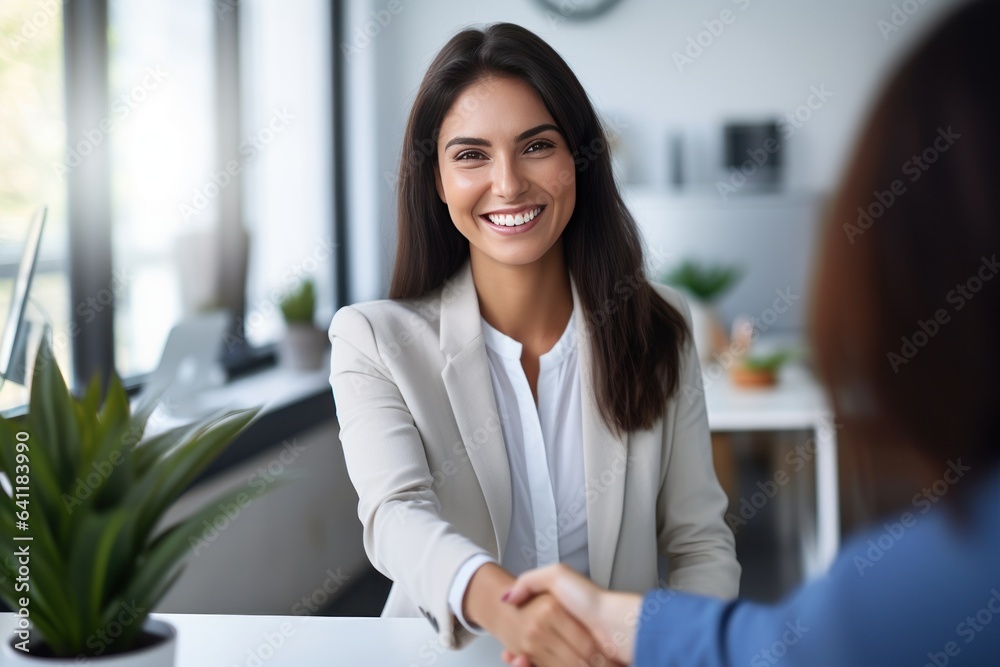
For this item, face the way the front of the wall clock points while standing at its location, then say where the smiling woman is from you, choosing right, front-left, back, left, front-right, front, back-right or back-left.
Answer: front

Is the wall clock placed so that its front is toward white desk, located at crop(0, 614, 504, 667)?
yes

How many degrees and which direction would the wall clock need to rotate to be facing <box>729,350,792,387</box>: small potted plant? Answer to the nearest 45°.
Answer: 0° — it already faces it

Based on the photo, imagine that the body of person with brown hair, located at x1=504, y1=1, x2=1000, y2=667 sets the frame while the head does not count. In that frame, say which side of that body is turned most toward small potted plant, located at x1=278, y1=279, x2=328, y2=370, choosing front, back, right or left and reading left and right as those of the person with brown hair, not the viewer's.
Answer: front

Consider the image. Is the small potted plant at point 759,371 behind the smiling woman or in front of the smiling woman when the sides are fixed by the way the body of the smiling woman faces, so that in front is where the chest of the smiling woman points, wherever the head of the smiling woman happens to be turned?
behind

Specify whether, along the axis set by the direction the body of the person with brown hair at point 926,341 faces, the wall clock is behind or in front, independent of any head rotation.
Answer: in front

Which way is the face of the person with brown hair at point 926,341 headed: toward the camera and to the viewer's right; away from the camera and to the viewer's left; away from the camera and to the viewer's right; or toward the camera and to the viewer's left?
away from the camera and to the viewer's left

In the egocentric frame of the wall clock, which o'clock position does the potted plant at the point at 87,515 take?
The potted plant is roughly at 12 o'clock from the wall clock.

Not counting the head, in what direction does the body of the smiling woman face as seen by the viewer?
toward the camera

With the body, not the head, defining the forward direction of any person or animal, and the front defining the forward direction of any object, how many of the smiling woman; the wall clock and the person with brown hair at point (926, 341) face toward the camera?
2

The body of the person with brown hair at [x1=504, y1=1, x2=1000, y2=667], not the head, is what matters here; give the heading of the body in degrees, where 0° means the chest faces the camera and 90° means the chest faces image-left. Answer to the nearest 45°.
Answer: approximately 135°

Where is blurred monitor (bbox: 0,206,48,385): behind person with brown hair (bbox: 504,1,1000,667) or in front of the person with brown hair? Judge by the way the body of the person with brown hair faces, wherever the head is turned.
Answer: in front
